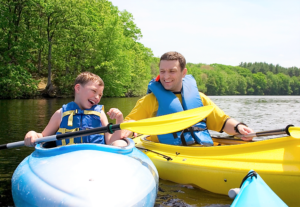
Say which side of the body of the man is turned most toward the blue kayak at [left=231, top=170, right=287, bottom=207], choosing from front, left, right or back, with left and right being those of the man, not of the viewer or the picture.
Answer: front

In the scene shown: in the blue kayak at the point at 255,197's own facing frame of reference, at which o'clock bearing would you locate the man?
The man is roughly at 11 o'clock from the blue kayak.

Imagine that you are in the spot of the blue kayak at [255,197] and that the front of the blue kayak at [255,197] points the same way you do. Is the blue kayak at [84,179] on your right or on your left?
on your left

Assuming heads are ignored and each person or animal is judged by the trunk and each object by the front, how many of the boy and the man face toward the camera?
2

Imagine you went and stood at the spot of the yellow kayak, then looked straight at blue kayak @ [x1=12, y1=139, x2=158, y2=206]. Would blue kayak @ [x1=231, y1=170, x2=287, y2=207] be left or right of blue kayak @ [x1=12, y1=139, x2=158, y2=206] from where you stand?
left

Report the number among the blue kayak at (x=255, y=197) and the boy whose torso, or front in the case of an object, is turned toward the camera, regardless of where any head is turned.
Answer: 1

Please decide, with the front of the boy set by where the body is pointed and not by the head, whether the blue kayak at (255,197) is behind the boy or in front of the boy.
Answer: in front

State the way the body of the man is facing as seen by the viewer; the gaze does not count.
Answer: toward the camera

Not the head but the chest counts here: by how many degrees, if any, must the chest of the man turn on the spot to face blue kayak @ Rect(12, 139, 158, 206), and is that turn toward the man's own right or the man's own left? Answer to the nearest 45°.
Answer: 0° — they already face it

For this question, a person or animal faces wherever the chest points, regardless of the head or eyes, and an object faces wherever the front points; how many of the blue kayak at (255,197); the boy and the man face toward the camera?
2

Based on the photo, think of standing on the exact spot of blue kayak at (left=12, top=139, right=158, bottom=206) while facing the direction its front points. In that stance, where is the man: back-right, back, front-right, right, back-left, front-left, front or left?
back-left

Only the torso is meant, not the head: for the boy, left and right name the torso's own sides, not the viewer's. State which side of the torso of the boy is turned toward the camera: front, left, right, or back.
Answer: front

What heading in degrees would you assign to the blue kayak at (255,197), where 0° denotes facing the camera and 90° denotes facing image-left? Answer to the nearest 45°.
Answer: approximately 180°

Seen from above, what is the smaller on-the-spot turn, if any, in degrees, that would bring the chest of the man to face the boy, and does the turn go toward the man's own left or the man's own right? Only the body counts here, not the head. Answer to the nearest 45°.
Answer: approximately 45° to the man's own right

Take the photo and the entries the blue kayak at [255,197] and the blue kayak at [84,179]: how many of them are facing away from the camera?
1
